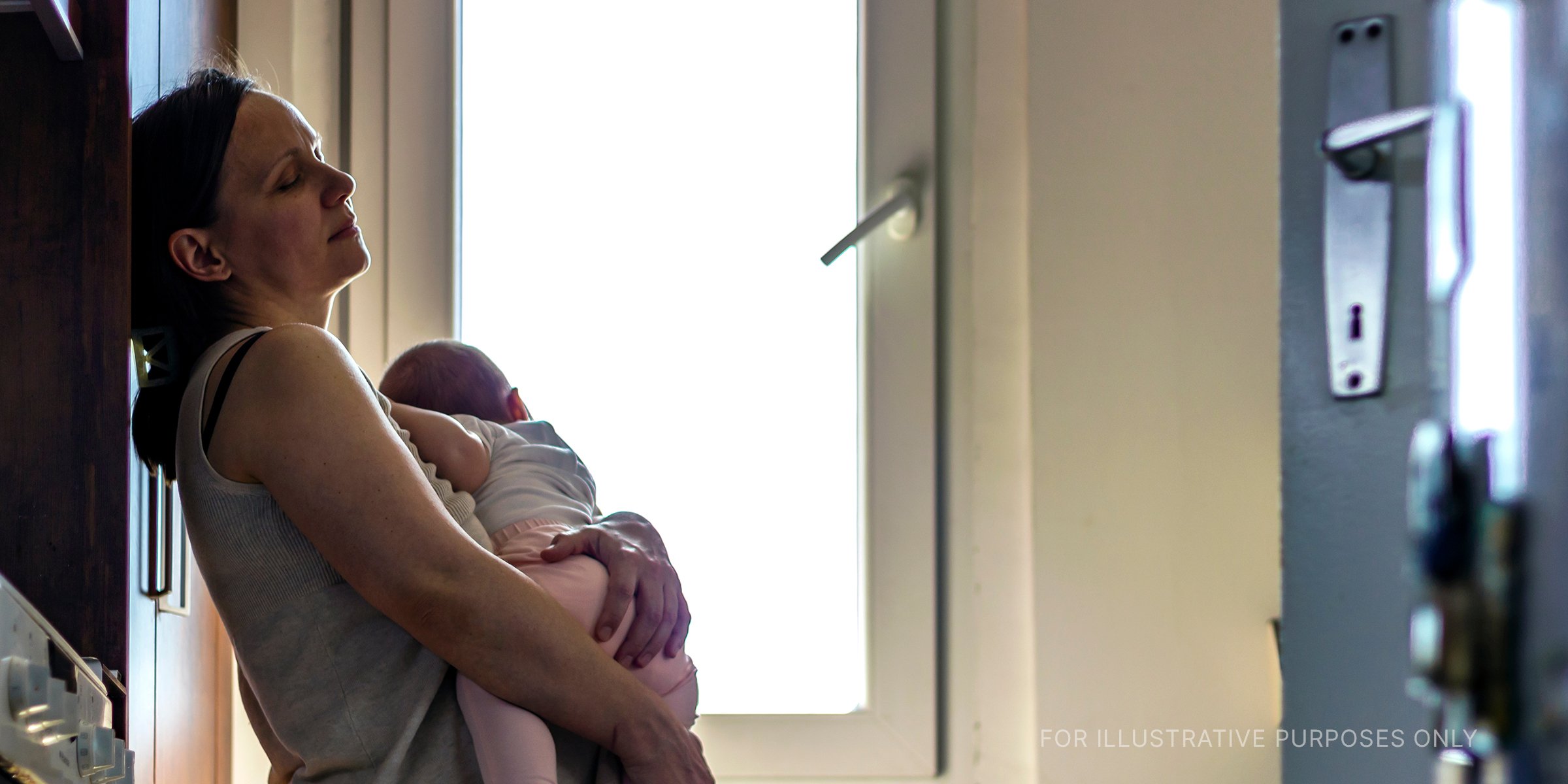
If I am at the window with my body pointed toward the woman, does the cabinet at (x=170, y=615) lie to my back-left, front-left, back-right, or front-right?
front-right

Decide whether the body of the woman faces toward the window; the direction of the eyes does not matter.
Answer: no

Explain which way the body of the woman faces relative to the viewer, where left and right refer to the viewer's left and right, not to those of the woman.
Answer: facing to the right of the viewer

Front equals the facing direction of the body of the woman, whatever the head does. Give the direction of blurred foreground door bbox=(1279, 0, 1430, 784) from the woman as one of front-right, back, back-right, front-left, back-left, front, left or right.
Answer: front-right

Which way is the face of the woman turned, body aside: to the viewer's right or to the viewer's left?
to the viewer's right

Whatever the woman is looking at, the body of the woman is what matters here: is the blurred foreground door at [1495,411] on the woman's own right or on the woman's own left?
on the woman's own right
